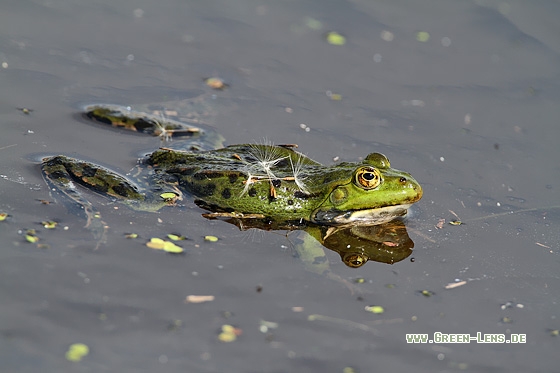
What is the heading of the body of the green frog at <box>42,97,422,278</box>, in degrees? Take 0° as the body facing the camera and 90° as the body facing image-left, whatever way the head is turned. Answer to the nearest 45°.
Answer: approximately 270°

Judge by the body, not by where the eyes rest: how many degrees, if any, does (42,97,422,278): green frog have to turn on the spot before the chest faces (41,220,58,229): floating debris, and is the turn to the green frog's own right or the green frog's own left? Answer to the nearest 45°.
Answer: approximately 180°

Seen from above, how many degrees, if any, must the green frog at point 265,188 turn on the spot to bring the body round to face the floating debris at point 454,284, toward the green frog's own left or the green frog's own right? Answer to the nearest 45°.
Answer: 0° — it already faces it
